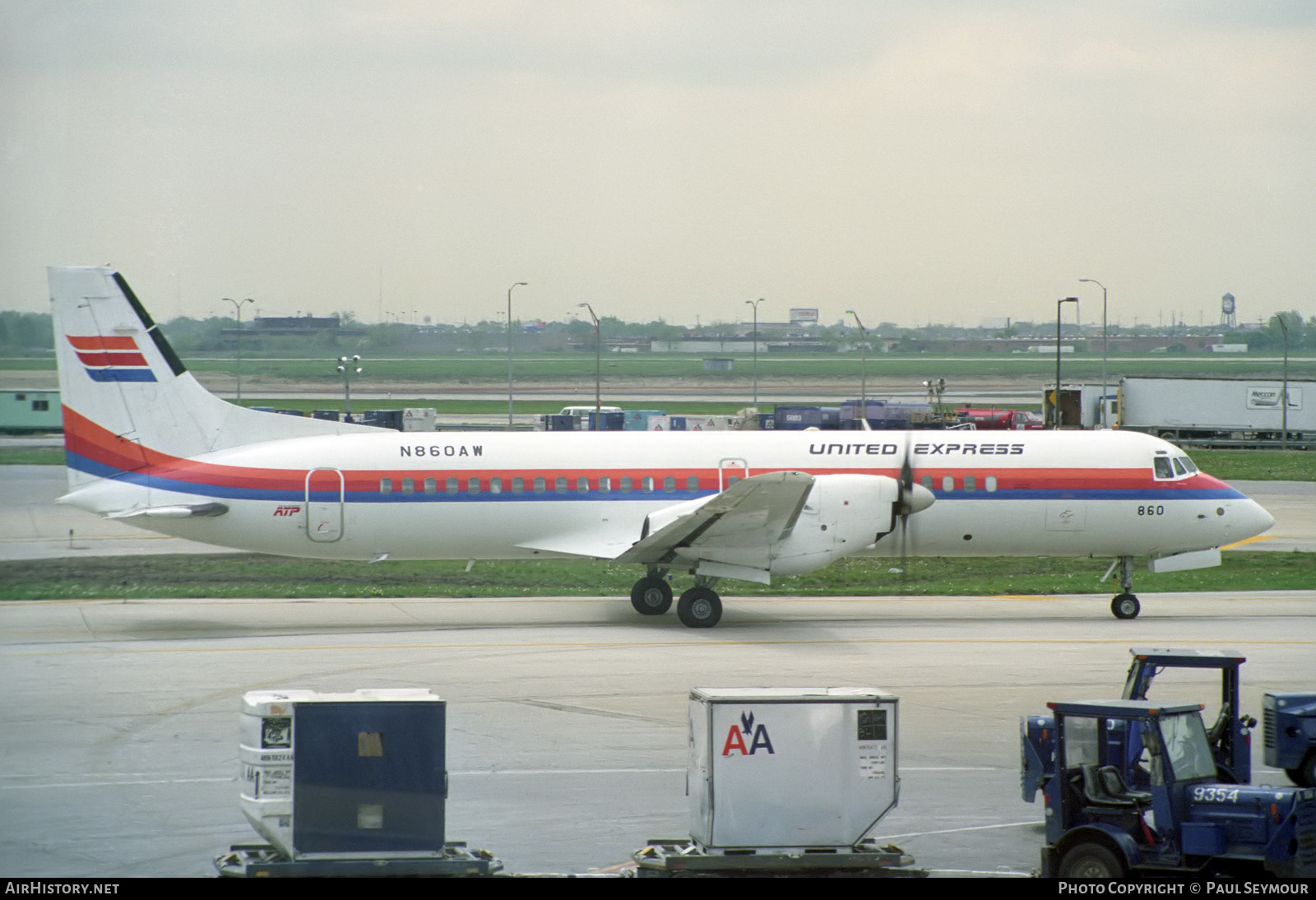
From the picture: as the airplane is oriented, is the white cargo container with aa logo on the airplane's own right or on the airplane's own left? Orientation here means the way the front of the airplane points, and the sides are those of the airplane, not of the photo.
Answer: on the airplane's own right

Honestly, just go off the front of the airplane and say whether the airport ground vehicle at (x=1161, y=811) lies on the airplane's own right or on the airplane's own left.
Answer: on the airplane's own right

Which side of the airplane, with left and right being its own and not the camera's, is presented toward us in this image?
right
